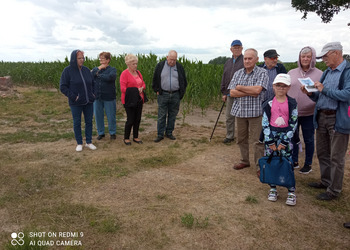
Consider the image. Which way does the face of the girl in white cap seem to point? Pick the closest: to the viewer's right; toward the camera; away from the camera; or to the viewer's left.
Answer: toward the camera

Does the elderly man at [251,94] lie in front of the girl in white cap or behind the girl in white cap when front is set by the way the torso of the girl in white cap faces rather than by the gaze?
behind

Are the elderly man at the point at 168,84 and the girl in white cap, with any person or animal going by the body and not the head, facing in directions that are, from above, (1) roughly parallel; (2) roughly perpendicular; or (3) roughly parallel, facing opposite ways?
roughly parallel

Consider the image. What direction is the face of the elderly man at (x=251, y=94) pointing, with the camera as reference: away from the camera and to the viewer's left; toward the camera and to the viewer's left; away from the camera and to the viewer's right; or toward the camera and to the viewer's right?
toward the camera and to the viewer's left

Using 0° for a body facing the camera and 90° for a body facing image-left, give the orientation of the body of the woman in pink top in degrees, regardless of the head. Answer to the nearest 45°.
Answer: approximately 315°

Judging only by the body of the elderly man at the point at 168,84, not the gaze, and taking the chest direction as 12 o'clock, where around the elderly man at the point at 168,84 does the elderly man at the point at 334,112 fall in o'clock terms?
the elderly man at the point at 334,112 is roughly at 11 o'clock from the elderly man at the point at 168,84.

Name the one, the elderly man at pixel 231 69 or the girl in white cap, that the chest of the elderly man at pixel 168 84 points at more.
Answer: the girl in white cap

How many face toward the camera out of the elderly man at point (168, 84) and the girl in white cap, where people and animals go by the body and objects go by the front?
2

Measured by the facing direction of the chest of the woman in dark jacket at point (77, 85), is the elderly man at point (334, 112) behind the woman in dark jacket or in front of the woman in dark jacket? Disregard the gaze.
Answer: in front

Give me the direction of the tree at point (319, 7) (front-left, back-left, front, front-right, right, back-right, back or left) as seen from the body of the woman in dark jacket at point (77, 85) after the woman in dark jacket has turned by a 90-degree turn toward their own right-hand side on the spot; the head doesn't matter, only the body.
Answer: back

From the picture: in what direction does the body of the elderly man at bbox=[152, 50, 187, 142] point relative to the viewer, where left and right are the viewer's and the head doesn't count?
facing the viewer

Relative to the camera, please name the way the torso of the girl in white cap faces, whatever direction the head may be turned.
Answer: toward the camera

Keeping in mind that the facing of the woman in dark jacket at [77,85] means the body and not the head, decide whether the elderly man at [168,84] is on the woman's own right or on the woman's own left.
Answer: on the woman's own left

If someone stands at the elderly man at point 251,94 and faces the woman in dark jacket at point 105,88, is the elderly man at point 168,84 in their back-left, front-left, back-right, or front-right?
front-right

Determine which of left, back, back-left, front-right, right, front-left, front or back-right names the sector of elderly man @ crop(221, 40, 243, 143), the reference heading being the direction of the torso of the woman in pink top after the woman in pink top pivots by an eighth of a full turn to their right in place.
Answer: left
